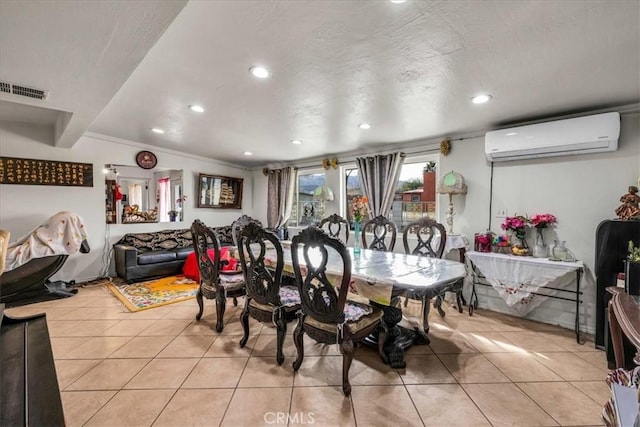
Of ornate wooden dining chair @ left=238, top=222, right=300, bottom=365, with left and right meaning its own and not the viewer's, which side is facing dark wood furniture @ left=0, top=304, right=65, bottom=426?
back

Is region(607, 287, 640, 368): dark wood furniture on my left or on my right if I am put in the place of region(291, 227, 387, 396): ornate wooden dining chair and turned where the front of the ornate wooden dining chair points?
on my right

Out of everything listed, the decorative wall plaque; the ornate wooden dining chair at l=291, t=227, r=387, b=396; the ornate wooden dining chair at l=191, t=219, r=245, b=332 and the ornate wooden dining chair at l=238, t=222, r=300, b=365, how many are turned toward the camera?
1

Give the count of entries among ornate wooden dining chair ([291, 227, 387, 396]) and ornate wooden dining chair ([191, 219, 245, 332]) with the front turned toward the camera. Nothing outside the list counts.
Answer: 0

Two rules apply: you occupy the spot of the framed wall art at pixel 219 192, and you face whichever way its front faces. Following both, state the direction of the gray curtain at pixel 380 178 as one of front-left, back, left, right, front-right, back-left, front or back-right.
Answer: front

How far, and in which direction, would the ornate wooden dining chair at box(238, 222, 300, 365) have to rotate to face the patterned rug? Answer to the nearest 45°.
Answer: approximately 90° to its left

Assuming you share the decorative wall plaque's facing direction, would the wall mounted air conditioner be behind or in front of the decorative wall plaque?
in front

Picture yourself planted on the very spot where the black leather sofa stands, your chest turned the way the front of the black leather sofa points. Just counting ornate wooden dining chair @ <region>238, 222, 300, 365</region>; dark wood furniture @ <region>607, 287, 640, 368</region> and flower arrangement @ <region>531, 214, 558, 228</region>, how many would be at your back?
0

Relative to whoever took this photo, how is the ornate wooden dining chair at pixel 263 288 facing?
facing away from the viewer and to the right of the viewer

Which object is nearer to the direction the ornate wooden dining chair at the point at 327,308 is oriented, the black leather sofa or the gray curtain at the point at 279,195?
the gray curtain

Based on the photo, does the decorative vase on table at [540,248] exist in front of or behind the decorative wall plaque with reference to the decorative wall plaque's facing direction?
in front

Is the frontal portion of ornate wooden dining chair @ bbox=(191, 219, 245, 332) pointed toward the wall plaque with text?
no

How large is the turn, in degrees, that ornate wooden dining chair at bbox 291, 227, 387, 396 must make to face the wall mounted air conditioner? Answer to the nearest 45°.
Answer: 0° — it already faces it

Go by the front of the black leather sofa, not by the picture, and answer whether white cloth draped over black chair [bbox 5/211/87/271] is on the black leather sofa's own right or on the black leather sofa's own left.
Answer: on the black leather sofa's own right

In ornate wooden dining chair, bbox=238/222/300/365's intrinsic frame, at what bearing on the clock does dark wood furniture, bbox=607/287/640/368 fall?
The dark wood furniture is roughly at 3 o'clock from the ornate wooden dining chair.

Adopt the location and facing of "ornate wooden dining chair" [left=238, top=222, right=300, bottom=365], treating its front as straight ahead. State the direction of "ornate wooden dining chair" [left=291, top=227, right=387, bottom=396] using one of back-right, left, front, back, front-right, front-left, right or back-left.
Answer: right
